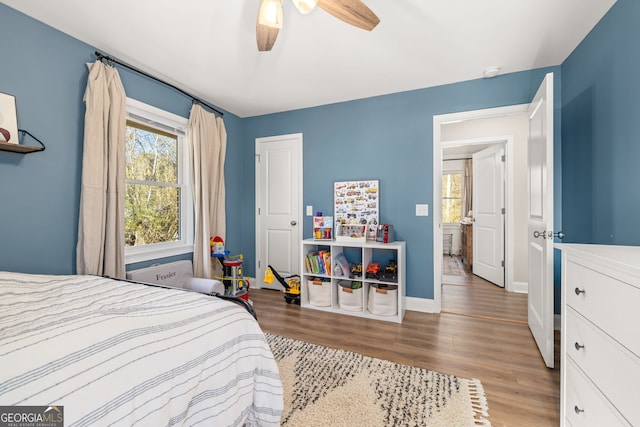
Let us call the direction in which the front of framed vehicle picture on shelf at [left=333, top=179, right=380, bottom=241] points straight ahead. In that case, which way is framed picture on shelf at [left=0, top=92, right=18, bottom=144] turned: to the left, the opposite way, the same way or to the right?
to the left

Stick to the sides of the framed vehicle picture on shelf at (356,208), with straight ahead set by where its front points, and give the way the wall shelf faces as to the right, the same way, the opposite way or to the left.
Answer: to the left

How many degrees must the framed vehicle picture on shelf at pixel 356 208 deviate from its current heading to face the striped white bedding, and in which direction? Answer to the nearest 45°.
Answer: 0° — it already faces it

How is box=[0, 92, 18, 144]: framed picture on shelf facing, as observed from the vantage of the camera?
facing the viewer and to the right of the viewer

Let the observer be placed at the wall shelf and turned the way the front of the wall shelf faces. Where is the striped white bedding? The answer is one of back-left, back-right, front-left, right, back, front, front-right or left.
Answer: front-right

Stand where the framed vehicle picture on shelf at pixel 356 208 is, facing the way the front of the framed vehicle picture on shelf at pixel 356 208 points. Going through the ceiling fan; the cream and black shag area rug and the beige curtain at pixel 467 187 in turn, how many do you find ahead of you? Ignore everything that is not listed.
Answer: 2

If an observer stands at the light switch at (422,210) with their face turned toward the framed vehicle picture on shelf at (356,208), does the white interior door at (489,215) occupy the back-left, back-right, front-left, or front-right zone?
back-right

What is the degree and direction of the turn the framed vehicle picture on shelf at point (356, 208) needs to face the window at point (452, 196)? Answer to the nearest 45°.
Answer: approximately 135° to its left

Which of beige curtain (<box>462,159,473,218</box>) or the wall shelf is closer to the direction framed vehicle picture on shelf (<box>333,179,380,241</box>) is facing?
the wall shelf

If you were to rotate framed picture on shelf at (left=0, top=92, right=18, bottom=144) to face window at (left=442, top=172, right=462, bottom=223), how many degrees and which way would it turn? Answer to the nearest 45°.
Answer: approximately 45° to its left

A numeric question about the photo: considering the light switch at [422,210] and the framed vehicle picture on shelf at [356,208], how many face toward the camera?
2

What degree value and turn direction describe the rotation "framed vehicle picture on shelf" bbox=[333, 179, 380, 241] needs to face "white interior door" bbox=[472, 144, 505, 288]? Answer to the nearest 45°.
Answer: approximately 135° to its left
